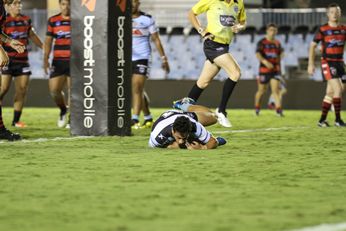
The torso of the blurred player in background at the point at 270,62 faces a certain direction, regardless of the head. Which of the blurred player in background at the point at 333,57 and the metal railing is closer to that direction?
the blurred player in background

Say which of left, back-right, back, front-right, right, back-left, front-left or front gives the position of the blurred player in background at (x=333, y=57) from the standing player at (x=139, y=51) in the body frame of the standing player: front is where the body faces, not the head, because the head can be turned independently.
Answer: back-left

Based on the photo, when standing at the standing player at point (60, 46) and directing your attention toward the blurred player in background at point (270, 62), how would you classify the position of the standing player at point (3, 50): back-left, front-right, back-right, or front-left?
back-right
